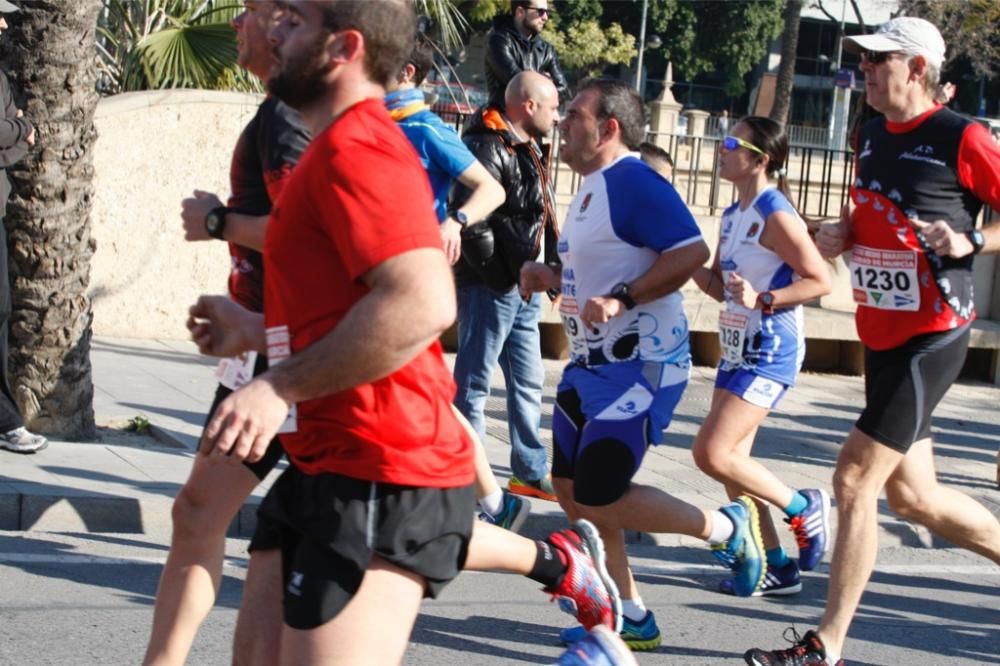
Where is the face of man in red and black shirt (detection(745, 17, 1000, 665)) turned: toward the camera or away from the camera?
toward the camera

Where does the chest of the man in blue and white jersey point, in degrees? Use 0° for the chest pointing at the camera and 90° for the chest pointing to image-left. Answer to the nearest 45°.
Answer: approximately 90°

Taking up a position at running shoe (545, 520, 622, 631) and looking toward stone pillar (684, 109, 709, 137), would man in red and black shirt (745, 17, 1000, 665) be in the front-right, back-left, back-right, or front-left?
front-right

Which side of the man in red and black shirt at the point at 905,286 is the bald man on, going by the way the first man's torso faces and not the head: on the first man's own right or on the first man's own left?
on the first man's own right

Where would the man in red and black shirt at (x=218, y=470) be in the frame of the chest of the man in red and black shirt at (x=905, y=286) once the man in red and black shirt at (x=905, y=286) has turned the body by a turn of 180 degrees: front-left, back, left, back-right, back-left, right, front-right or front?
back

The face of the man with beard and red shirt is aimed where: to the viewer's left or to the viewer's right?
to the viewer's left

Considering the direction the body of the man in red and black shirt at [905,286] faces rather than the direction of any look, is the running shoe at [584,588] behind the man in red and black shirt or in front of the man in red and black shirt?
in front

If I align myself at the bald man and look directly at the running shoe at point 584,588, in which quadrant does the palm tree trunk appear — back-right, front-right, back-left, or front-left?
back-right

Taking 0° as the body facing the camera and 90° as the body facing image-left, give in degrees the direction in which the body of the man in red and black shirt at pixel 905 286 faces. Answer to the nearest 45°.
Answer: approximately 45°

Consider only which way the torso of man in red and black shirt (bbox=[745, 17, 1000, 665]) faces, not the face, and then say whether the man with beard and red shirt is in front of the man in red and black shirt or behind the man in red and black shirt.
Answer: in front

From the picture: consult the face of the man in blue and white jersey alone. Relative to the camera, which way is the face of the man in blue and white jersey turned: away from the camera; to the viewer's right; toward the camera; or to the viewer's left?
to the viewer's left

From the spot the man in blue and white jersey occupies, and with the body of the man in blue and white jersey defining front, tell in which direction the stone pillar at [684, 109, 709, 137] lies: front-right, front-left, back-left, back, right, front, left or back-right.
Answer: right

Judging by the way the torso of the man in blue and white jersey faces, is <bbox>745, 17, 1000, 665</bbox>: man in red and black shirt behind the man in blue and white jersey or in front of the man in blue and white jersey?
behind

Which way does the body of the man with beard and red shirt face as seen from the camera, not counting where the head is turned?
to the viewer's left

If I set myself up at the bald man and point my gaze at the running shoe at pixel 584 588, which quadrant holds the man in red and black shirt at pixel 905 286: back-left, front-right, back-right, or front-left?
front-left

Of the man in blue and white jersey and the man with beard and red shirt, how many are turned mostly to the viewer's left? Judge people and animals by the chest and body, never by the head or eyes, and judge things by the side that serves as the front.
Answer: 2
